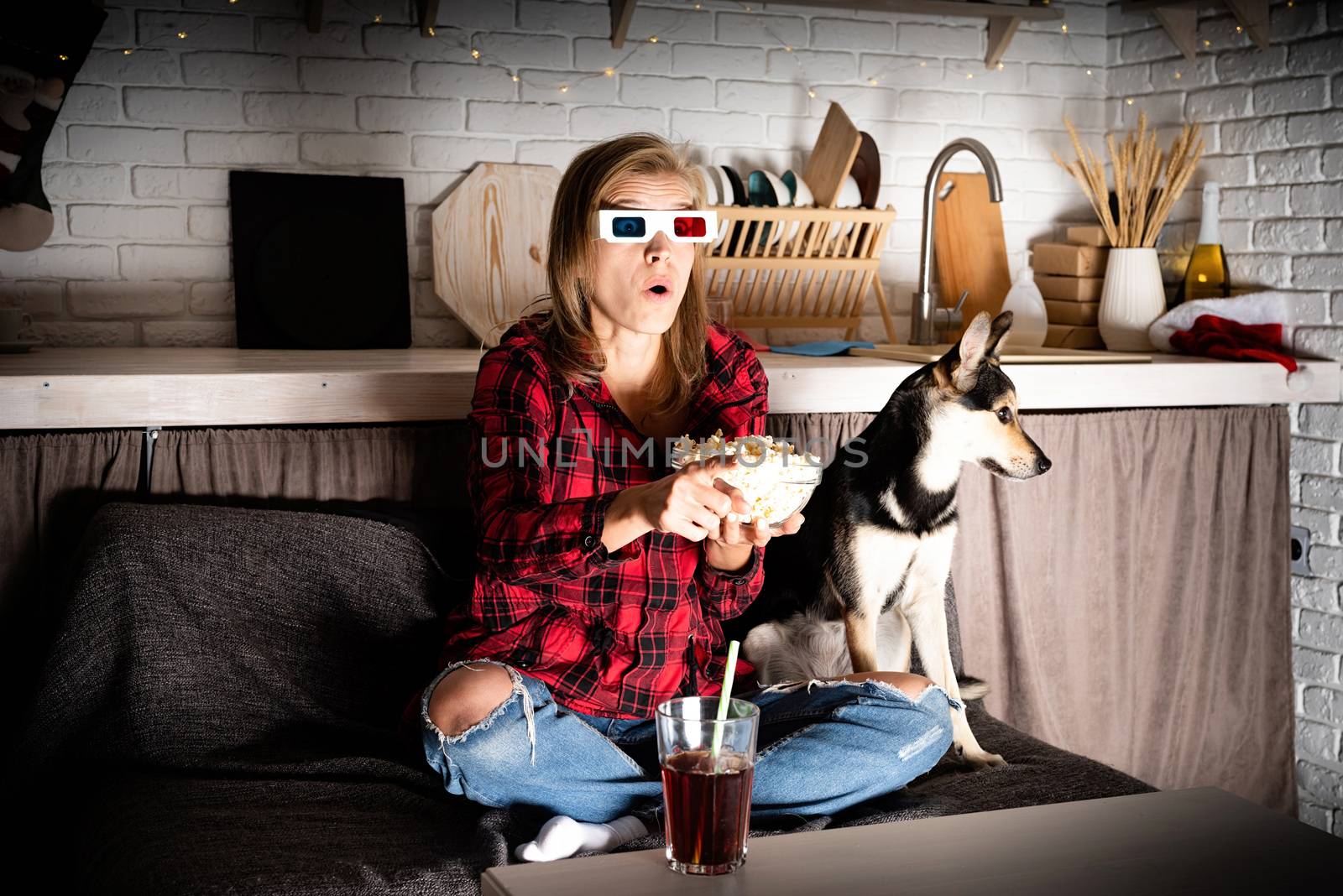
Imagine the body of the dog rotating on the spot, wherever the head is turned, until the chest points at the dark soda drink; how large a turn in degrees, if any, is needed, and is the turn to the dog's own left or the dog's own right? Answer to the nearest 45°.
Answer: approximately 45° to the dog's own right

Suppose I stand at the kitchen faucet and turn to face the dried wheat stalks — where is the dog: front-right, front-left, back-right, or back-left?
back-right

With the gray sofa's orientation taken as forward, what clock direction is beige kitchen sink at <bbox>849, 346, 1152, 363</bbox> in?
The beige kitchen sink is roughly at 8 o'clock from the gray sofa.

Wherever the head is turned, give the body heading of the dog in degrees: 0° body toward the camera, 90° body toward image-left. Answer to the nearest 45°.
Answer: approximately 315°

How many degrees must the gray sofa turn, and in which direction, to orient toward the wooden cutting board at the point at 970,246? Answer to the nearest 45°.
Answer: approximately 135° to its left

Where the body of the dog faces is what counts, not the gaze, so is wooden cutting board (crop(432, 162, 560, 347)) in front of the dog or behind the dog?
behind

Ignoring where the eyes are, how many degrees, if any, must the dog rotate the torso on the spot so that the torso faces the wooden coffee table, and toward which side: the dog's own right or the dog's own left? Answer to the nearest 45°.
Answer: approximately 45° to the dog's own right

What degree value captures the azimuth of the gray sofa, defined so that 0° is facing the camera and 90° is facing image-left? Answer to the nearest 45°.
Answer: approximately 0°

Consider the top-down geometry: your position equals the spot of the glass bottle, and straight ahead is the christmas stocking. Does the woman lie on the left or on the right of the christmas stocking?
left
